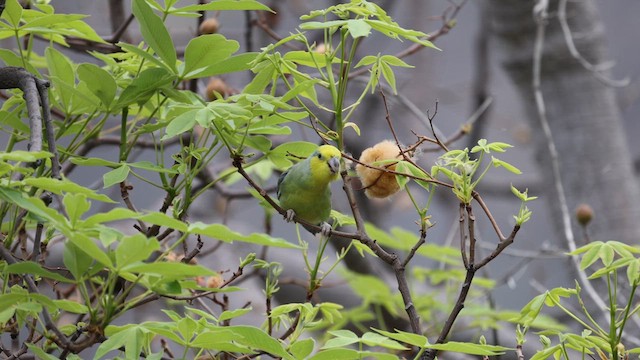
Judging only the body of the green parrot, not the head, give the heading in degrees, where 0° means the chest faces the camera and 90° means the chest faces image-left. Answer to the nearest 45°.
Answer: approximately 315°

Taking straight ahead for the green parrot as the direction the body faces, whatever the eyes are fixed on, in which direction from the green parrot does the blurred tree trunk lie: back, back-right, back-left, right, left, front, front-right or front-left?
left

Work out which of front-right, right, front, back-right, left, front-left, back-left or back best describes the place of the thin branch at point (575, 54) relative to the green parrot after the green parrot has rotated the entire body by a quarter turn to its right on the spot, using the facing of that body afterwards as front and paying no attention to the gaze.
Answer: back
